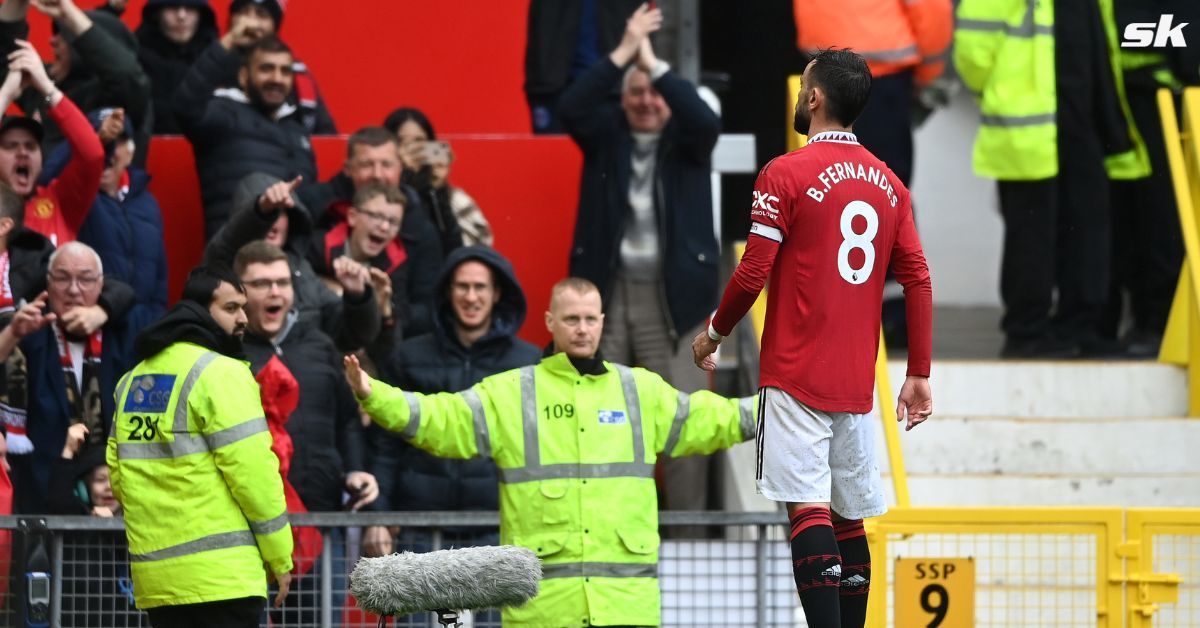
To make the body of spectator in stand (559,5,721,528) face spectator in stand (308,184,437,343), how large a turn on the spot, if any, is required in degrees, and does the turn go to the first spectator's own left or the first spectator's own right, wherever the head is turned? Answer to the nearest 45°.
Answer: approximately 90° to the first spectator's own right

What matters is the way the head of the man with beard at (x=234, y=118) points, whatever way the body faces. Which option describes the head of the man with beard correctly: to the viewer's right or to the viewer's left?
to the viewer's right

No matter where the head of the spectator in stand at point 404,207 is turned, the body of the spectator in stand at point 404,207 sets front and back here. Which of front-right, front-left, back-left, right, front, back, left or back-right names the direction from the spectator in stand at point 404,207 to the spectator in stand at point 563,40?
back-left

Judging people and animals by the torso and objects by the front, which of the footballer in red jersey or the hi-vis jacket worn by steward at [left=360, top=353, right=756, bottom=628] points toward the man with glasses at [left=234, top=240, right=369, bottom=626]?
the footballer in red jersey

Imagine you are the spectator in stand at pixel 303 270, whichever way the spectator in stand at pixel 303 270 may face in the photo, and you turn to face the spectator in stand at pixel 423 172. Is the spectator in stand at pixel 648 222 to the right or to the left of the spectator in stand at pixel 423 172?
right

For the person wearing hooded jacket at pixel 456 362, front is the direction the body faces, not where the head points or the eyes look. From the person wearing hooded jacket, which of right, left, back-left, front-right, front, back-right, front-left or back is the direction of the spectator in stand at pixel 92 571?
front-right

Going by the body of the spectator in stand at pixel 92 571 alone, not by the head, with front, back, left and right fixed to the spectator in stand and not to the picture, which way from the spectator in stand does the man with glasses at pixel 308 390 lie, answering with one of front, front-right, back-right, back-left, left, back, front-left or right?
left

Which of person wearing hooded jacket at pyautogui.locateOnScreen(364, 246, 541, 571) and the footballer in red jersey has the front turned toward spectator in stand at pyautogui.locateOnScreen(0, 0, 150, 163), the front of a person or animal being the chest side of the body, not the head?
the footballer in red jersey

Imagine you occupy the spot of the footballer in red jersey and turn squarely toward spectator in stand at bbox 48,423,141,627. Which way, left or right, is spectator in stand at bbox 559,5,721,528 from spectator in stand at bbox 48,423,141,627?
right

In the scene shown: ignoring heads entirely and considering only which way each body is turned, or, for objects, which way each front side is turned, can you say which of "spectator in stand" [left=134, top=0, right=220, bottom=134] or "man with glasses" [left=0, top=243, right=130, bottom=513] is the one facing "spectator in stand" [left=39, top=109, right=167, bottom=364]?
"spectator in stand" [left=134, top=0, right=220, bottom=134]

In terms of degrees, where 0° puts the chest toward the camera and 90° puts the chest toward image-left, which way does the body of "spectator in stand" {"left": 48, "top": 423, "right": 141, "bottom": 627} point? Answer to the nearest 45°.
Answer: approximately 315°
